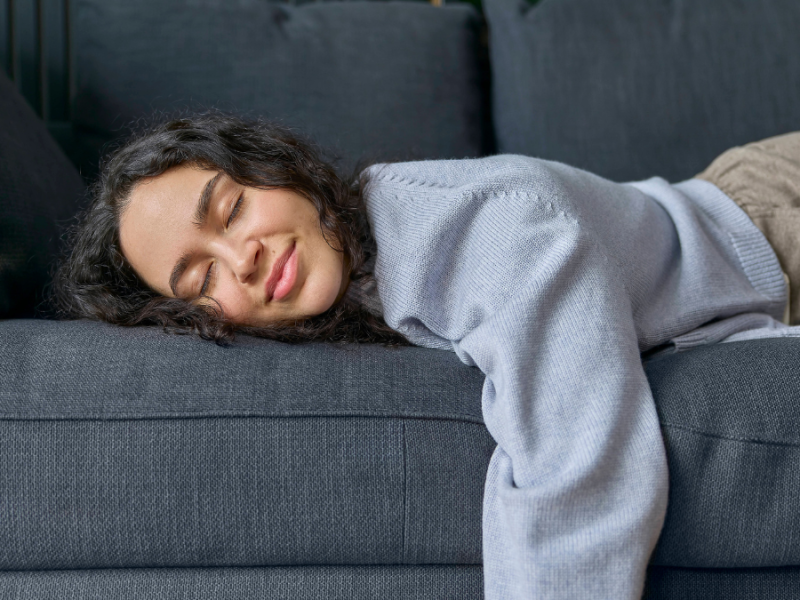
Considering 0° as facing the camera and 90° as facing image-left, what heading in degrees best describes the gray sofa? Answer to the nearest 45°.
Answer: approximately 0°
